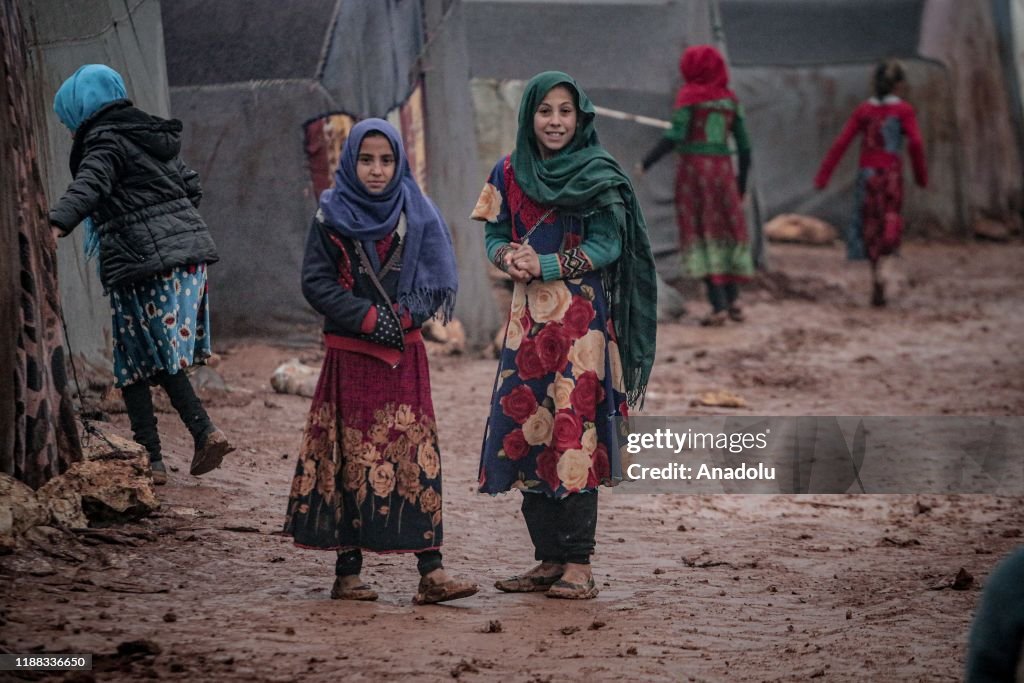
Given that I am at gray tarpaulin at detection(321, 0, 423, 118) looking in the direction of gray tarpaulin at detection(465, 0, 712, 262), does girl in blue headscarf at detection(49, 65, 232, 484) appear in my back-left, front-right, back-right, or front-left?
back-right

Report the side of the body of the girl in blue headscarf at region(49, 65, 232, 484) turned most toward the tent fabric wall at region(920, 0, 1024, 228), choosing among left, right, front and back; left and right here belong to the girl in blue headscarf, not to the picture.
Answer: right

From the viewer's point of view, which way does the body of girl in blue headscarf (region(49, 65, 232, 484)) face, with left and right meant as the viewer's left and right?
facing away from the viewer and to the left of the viewer

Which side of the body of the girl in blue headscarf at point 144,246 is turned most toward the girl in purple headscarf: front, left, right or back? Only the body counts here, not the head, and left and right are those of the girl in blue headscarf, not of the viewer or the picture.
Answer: back

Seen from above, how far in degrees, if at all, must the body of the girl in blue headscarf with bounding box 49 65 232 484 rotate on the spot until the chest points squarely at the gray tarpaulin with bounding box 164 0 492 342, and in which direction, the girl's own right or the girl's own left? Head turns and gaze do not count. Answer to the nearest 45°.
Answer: approximately 45° to the girl's own right

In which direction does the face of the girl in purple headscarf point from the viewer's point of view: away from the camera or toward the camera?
toward the camera

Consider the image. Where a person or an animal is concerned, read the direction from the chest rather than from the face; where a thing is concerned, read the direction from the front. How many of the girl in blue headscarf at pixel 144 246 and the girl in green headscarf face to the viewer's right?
0

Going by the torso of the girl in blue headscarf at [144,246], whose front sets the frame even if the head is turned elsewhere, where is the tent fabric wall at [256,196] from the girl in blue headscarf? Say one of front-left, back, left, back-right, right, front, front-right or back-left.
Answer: front-right

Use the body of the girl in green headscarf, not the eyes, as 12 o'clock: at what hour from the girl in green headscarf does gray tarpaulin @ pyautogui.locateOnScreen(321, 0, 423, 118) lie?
The gray tarpaulin is roughly at 4 o'clock from the girl in green headscarf.

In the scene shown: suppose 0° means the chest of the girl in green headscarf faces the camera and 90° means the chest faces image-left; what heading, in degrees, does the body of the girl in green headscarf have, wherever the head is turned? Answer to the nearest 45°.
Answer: approximately 45°

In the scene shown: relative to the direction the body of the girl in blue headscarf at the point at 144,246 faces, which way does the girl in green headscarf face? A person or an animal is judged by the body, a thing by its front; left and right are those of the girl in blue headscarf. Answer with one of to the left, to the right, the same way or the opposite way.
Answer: to the left

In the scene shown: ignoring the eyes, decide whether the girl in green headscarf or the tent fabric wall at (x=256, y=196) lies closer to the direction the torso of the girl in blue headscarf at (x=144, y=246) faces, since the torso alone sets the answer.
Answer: the tent fabric wall

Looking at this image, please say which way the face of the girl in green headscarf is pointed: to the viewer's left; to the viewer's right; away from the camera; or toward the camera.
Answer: toward the camera

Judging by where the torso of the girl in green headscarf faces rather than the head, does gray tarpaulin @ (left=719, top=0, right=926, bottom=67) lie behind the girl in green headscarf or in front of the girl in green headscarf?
behind

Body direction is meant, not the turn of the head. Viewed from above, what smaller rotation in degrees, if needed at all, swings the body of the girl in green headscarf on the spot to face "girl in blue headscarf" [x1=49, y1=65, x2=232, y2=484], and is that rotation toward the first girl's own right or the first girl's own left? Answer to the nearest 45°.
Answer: approximately 90° to the first girl's own right
